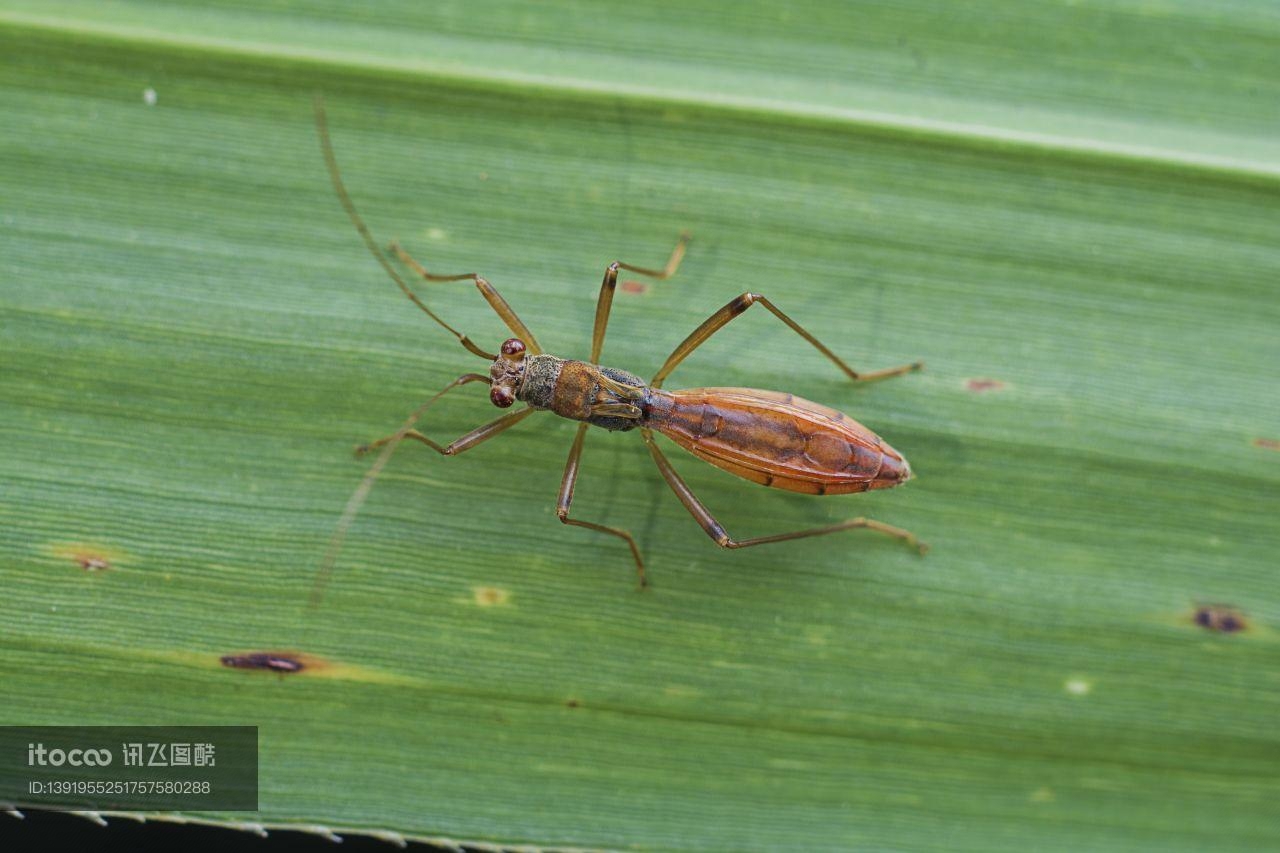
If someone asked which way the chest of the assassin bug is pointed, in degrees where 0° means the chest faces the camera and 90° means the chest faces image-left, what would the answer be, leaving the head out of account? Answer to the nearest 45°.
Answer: approximately 90°
